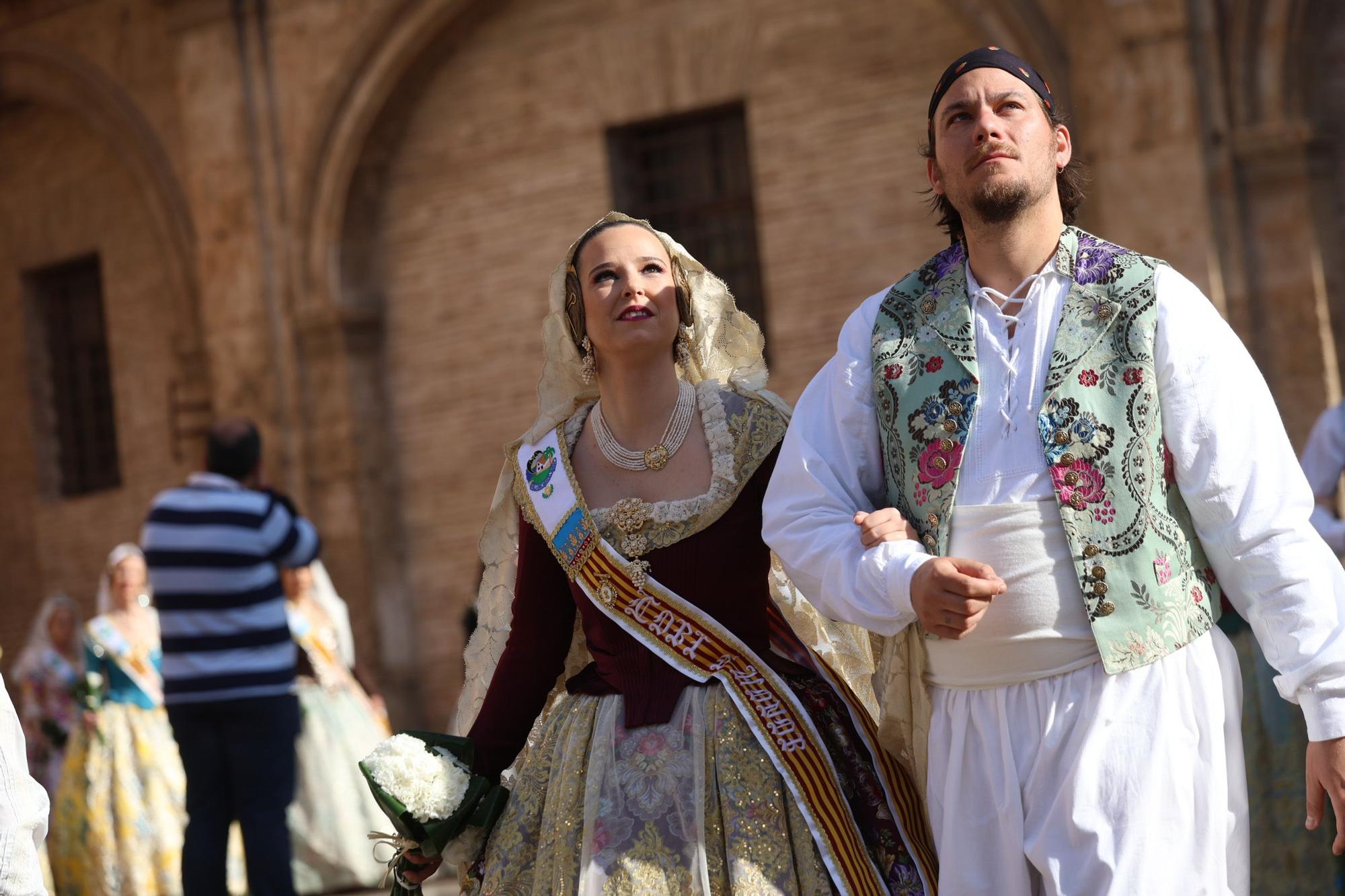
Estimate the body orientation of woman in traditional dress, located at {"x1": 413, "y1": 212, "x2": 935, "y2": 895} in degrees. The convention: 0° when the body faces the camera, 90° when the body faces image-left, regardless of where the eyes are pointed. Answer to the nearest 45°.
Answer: approximately 0°

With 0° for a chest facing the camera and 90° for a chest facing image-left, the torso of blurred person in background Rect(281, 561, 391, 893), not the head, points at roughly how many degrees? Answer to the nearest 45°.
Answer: approximately 45°

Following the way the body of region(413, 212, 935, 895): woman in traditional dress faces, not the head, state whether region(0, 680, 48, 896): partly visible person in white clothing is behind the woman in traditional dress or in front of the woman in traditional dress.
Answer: in front

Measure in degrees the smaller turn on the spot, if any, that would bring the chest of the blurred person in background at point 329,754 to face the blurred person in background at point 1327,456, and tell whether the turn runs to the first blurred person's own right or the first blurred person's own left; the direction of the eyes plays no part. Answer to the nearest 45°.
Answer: approximately 90° to the first blurred person's own left

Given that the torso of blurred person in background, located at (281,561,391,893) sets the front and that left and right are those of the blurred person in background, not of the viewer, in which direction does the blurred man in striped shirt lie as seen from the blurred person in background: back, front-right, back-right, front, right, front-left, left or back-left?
front-left

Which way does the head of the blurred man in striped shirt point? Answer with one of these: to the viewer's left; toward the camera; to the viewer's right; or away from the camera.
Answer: away from the camera

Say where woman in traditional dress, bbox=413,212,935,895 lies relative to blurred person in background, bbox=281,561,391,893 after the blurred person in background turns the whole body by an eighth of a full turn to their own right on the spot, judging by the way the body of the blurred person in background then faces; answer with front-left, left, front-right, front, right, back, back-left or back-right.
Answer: left

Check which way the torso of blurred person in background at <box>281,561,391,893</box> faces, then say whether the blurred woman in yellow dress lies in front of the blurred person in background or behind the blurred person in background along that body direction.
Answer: in front

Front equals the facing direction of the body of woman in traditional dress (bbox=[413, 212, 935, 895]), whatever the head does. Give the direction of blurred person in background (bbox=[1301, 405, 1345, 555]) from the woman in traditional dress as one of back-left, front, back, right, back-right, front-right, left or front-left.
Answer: back-left

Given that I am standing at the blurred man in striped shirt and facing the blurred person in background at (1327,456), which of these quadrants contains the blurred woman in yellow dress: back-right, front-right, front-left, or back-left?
back-left

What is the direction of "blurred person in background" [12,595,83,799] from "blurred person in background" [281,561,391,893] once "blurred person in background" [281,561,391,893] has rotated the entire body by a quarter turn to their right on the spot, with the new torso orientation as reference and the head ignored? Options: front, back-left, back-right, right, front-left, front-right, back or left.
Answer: front
